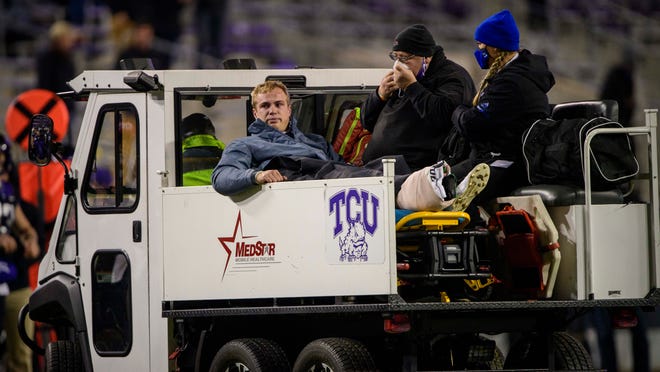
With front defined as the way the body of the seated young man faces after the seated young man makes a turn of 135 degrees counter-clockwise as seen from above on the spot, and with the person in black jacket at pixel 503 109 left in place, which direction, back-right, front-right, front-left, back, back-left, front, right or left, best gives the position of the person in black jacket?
right

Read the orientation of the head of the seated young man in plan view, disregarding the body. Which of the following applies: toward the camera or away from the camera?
toward the camera

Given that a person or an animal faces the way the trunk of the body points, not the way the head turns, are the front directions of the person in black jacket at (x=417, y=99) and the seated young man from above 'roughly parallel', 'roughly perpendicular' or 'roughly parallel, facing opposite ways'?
roughly perpendicular

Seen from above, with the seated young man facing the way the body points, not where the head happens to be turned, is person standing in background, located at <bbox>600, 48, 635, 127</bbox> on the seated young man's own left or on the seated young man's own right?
on the seated young man's own left

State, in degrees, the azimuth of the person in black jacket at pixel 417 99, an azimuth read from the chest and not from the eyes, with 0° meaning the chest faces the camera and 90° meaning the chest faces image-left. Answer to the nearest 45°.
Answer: approximately 45°

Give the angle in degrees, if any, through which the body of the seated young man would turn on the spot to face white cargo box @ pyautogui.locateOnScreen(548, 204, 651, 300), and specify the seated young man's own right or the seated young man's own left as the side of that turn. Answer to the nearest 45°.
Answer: approximately 45° to the seated young man's own left

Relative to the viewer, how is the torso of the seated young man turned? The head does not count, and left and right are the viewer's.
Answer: facing the viewer and to the right of the viewer

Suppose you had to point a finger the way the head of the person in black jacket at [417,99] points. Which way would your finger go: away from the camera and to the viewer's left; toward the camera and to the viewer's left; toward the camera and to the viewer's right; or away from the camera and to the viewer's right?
toward the camera and to the viewer's left

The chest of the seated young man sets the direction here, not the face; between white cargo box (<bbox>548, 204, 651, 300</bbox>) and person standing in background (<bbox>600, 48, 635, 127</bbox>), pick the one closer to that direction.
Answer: the white cargo box
